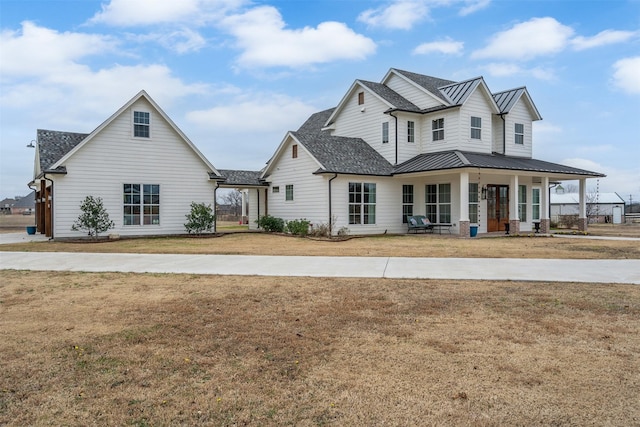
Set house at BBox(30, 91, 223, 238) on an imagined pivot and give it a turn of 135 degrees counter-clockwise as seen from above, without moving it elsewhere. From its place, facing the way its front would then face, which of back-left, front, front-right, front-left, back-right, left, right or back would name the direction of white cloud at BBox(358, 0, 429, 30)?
front

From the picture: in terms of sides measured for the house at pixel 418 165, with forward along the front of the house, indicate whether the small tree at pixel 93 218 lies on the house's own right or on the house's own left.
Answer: on the house's own right

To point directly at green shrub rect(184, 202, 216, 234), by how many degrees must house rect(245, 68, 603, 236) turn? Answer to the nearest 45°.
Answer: approximately 135° to its right

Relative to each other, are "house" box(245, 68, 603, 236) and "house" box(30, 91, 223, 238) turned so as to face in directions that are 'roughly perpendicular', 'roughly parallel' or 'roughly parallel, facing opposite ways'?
roughly perpendicular

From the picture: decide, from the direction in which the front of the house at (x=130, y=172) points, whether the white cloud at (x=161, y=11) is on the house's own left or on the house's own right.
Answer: on the house's own left

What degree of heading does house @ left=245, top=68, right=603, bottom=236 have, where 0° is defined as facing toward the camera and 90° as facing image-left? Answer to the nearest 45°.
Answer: approximately 315°

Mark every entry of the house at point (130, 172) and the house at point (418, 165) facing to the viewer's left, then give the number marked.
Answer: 1

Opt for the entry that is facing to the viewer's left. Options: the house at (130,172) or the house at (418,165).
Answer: the house at (130,172)
